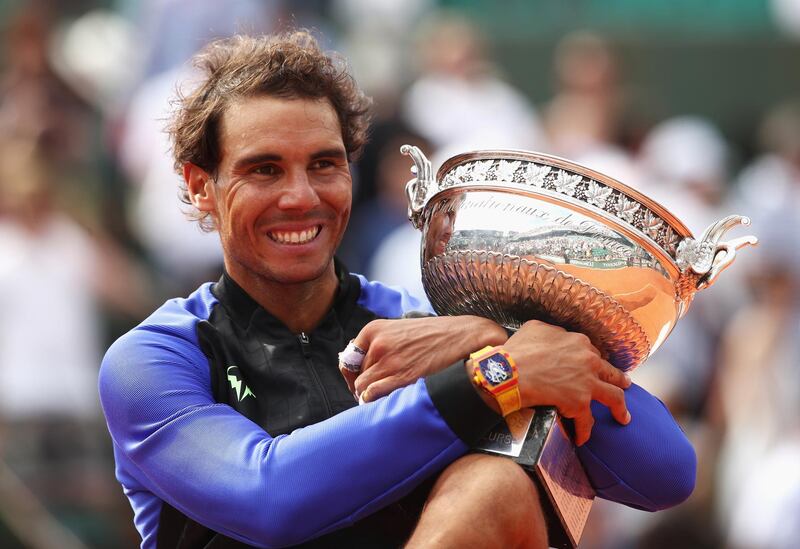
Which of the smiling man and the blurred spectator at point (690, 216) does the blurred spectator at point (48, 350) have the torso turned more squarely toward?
the smiling man

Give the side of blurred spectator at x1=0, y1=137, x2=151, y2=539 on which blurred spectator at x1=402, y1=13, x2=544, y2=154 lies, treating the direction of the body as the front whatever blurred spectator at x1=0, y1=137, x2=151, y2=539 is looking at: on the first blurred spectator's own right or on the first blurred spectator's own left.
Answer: on the first blurred spectator's own left

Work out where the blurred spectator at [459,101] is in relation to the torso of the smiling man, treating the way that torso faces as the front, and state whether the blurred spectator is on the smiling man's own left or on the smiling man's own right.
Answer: on the smiling man's own left

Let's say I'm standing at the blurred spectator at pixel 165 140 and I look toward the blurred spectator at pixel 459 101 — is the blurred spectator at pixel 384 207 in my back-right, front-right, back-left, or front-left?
front-right

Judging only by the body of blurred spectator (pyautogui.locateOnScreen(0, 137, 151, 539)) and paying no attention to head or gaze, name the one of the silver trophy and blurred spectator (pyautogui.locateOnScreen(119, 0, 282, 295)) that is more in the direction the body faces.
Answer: the silver trophy

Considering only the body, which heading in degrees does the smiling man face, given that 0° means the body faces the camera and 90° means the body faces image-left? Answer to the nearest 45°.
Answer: approximately 315°

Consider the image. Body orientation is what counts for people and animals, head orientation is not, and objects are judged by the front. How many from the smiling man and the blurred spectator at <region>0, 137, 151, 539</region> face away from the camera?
0

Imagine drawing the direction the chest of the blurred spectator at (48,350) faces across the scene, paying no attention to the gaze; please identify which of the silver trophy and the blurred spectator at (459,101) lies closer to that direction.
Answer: the silver trophy

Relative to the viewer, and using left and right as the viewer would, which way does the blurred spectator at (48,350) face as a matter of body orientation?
facing the viewer

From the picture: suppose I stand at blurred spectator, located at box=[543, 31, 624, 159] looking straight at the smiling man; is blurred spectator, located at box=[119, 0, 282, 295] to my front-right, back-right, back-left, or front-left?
front-right

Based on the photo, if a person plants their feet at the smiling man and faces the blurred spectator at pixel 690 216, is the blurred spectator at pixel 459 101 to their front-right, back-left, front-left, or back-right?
front-left
